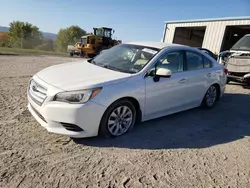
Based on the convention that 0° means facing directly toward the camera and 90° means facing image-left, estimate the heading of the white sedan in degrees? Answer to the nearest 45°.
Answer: approximately 45°

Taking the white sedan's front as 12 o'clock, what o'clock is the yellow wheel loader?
The yellow wheel loader is roughly at 4 o'clock from the white sedan.

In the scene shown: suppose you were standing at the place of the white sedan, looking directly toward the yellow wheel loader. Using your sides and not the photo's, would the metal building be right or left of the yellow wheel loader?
right

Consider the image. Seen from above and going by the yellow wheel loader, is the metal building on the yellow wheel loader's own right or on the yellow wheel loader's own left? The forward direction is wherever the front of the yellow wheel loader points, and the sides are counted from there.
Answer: on the yellow wheel loader's own right

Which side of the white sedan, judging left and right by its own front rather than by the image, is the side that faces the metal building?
back
